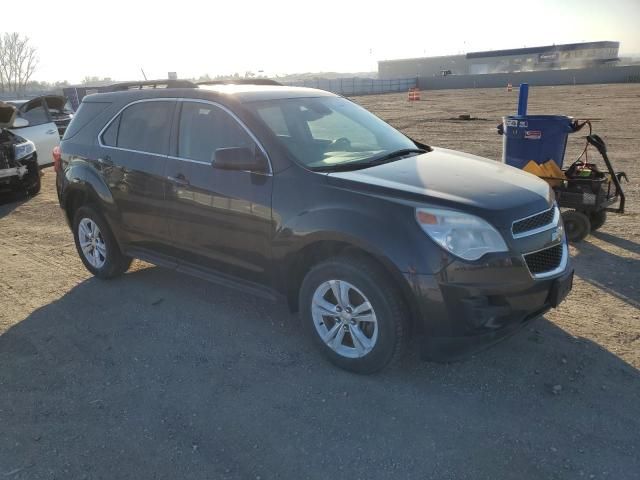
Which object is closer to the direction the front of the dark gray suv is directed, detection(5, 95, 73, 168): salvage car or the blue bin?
the blue bin

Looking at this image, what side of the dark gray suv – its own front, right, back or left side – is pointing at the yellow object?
left

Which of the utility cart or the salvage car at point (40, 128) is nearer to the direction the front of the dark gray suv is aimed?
the utility cart

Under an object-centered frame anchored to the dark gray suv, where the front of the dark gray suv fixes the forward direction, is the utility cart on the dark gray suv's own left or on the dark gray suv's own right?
on the dark gray suv's own left

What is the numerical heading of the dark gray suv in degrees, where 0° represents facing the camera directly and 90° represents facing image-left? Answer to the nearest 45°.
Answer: approximately 315°

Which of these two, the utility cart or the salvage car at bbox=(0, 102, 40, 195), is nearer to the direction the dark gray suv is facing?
the utility cart

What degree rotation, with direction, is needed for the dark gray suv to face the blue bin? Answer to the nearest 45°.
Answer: approximately 90° to its left

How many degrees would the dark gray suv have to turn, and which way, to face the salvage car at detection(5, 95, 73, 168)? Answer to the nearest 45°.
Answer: approximately 180°

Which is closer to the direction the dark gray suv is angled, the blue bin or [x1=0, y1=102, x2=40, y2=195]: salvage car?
the blue bin

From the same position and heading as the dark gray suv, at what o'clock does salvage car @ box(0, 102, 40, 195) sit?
The salvage car is roughly at 6 o'clock from the dark gray suv.
